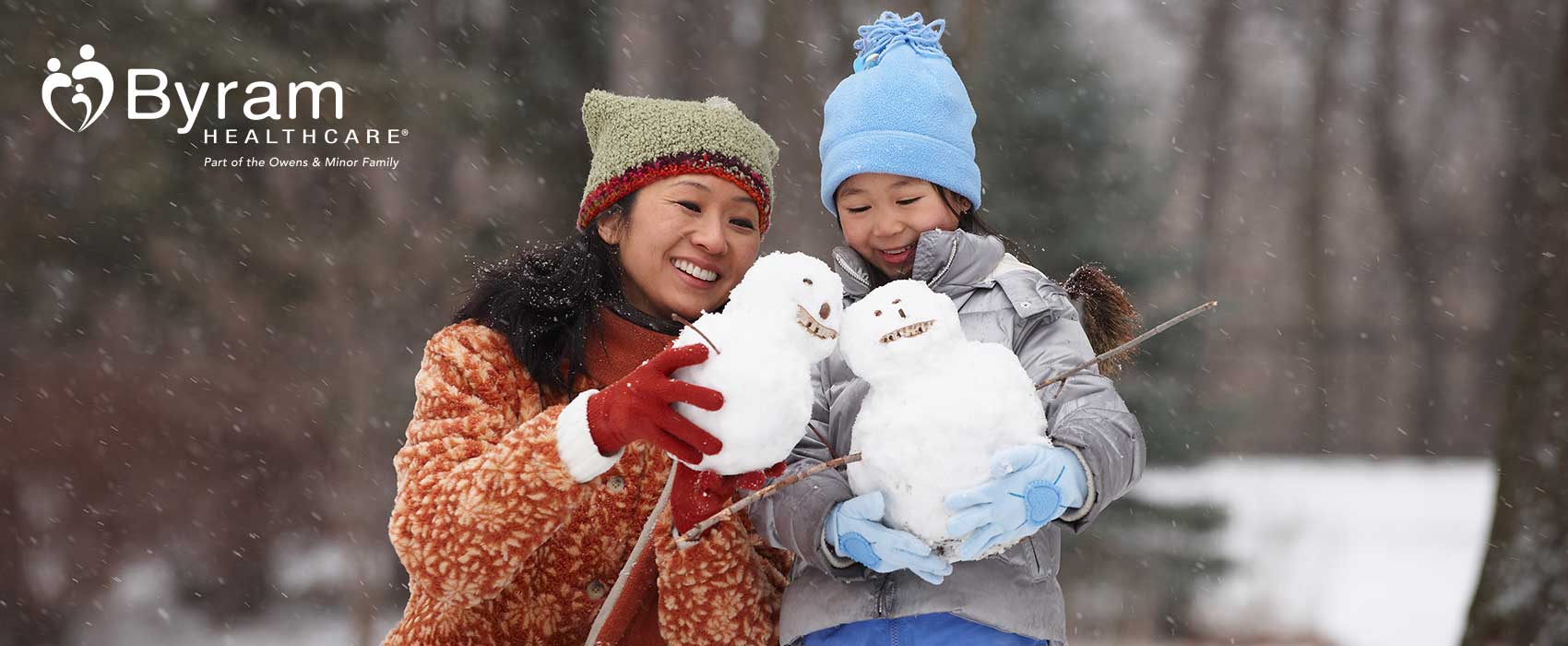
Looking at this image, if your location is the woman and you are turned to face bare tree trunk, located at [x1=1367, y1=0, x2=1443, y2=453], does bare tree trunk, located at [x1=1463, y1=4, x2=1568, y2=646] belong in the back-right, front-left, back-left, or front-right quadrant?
front-right

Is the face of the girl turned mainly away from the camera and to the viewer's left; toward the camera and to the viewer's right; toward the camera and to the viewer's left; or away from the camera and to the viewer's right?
toward the camera and to the viewer's left

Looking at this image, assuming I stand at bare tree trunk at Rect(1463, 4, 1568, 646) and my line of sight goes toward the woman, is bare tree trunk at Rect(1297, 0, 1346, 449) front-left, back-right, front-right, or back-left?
back-right

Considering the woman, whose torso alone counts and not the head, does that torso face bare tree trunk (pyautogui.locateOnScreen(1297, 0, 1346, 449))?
no

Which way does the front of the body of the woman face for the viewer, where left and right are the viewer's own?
facing the viewer and to the right of the viewer

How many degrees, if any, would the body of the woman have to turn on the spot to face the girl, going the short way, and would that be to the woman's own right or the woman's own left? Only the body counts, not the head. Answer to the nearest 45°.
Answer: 0° — they already face them

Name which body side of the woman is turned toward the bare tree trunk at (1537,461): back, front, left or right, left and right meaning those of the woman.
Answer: left

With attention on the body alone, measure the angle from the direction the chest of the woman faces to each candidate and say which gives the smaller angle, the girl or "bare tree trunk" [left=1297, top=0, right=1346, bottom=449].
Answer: the girl

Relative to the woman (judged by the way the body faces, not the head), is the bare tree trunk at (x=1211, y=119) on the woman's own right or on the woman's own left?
on the woman's own left

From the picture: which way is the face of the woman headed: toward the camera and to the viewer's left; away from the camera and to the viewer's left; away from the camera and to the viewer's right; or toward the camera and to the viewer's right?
toward the camera and to the viewer's right

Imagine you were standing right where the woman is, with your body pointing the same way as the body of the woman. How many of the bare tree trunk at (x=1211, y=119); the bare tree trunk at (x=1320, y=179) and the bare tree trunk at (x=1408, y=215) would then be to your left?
3

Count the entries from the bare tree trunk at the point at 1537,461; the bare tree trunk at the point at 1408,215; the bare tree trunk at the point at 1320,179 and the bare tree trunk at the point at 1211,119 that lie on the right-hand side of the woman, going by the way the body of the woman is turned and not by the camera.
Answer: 0
